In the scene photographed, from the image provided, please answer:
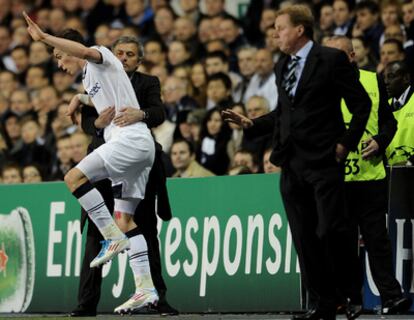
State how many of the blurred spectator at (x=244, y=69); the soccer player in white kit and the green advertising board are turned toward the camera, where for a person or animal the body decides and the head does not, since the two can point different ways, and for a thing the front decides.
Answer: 2

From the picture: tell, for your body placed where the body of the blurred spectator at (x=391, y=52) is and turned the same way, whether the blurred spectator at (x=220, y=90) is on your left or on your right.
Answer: on your right

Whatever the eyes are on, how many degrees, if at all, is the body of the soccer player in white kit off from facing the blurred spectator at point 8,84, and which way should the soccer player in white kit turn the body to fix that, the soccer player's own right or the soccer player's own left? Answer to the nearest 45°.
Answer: approximately 90° to the soccer player's own right

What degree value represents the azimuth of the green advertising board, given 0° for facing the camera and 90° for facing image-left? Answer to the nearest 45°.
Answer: approximately 0°

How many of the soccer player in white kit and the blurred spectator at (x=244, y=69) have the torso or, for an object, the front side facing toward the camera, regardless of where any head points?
1

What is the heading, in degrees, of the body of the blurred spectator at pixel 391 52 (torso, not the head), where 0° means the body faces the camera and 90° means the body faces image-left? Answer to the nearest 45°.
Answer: approximately 45°

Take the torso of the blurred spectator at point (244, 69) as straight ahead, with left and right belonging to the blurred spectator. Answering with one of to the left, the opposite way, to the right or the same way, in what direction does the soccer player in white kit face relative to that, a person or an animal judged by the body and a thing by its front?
to the right

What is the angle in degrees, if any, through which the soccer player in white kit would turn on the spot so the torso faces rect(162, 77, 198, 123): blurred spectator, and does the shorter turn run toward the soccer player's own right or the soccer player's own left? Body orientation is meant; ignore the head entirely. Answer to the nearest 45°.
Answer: approximately 90° to the soccer player's own right

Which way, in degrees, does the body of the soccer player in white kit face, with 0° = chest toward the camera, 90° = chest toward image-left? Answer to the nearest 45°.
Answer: approximately 90°

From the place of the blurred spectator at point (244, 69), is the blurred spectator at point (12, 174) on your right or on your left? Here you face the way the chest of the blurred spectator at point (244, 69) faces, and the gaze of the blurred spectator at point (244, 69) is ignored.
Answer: on your right
